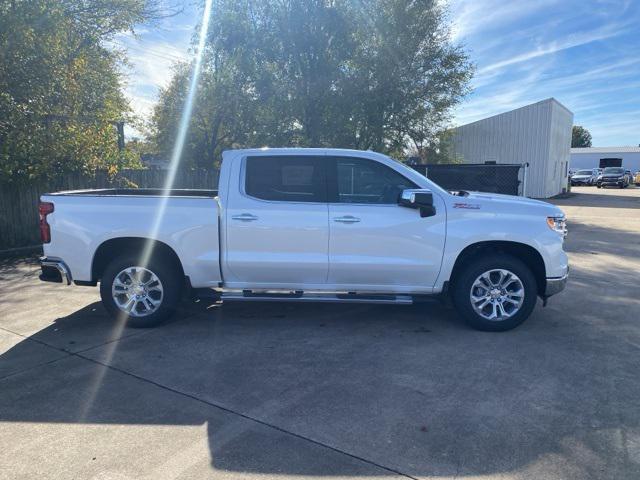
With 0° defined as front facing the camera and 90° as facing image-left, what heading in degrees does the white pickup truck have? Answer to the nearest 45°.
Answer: approximately 270°

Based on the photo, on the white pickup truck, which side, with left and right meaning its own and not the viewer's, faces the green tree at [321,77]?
left

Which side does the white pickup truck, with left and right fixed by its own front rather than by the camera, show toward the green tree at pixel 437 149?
left

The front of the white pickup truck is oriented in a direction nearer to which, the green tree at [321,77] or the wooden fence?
the green tree

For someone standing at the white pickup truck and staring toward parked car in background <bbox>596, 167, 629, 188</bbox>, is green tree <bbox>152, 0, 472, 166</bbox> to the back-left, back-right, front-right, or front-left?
front-left

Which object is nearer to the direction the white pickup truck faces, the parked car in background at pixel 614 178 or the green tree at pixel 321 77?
the parked car in background

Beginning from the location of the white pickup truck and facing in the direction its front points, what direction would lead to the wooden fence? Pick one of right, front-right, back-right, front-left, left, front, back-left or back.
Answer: back-left

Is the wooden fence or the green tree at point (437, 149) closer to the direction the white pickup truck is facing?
the green tree

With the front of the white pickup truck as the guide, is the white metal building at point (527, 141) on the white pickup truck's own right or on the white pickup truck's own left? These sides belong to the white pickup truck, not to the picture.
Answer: on the white pickup truck's own left

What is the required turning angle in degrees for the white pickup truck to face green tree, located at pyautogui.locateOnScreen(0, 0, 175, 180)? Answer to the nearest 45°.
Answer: approximately 135° to its left

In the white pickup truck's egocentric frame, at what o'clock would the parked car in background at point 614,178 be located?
The parked car in background is roughly at 10 o'clock from the white pickup truck.
